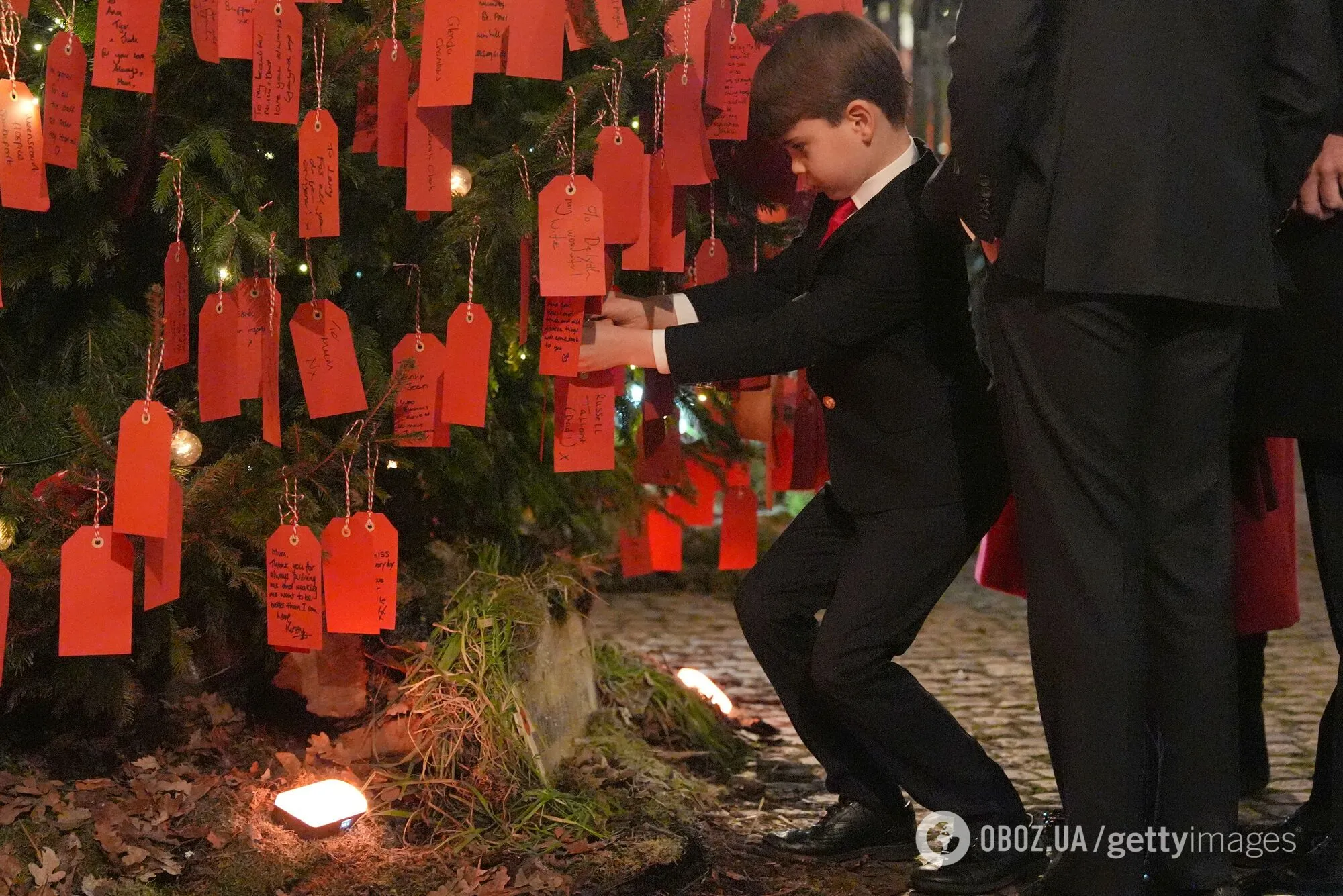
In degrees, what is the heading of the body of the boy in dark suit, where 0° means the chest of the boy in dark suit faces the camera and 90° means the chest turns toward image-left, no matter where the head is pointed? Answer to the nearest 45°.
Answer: approximately 90°

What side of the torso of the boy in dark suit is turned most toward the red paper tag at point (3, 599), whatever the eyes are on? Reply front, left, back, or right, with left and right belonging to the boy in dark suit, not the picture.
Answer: front

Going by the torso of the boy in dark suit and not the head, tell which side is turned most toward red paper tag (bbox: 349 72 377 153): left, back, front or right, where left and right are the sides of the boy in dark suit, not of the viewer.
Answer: front

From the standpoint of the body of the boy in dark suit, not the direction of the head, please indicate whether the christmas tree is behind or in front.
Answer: in front

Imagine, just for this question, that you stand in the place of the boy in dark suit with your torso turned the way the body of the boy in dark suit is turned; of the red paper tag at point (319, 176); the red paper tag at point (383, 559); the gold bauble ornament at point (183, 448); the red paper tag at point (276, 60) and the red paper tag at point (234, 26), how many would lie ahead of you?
5

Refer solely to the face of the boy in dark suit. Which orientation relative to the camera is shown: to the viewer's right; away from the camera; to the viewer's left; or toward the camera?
to the viewer's left

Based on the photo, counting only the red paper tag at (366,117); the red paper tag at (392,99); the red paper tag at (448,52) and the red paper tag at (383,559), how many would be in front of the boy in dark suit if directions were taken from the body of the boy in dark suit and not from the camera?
4
